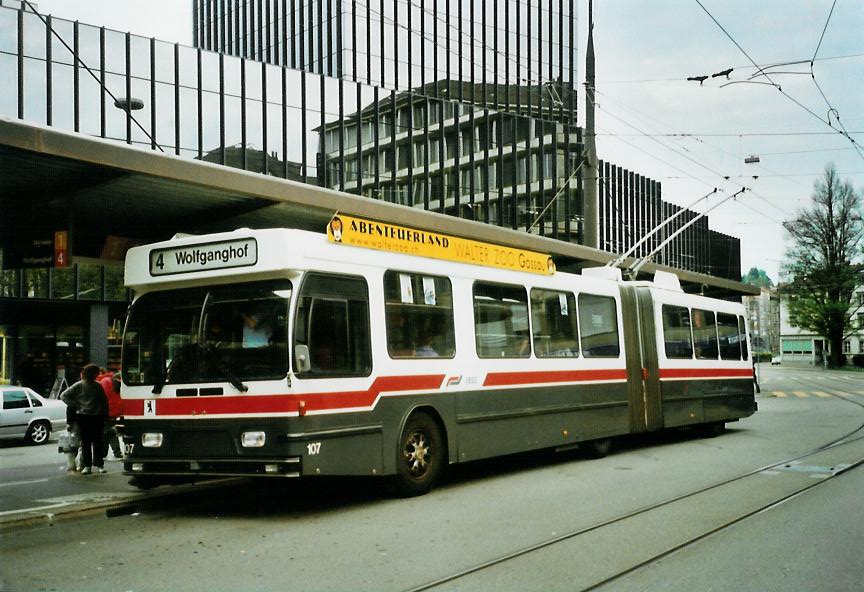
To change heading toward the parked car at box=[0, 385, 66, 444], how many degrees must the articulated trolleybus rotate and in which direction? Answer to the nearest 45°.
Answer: approximately 90° to its right

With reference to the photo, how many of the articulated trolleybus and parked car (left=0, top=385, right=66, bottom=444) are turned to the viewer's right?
0

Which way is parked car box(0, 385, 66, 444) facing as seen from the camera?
to the viewer's left

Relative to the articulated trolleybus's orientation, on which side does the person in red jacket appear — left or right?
on its right
